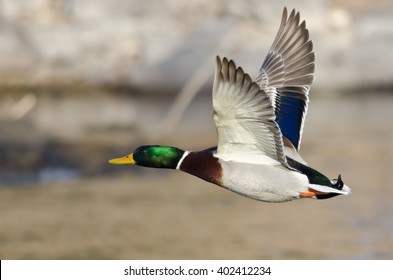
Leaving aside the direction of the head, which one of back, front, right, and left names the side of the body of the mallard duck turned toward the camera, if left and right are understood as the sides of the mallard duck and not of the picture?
left
